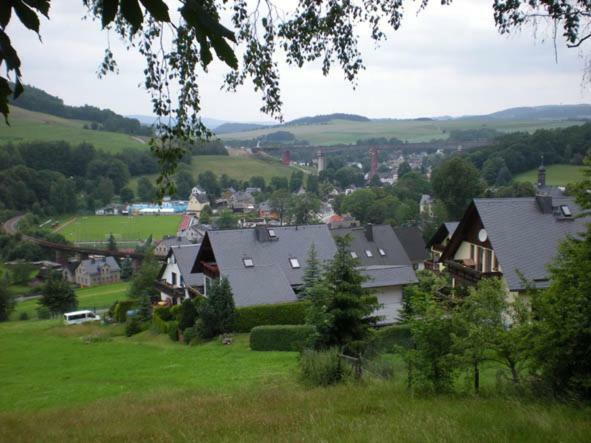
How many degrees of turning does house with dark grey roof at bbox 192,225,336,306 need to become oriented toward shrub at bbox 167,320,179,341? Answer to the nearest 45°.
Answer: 0° — it already faces it

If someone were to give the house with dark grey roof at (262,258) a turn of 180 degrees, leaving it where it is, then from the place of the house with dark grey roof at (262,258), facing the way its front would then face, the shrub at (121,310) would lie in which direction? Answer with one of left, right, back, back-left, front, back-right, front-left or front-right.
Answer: back-left

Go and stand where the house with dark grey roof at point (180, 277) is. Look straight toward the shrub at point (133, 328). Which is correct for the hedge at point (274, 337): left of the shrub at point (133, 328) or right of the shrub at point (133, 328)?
left

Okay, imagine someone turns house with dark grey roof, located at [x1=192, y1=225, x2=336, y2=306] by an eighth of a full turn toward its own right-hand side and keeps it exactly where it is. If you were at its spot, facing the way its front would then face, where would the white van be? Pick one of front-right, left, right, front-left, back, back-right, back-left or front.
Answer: front

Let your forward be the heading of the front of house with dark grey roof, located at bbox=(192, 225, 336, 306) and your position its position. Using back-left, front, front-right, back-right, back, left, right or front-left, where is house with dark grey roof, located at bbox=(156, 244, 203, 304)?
front-right

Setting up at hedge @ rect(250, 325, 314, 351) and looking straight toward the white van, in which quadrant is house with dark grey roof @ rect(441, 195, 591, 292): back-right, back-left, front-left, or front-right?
back-right

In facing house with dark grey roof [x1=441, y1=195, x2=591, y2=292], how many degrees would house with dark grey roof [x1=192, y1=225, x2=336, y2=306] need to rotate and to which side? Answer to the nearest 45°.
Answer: approximately 135° to its left

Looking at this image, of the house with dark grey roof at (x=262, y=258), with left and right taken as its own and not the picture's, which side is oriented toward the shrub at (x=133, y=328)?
front

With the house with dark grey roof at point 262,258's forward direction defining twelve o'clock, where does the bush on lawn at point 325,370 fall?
The bush on lawn is roughly at 9 o'clock from the house with dark grey roof.

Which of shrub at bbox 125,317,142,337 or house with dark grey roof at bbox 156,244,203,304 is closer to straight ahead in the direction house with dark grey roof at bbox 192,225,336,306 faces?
the shrub

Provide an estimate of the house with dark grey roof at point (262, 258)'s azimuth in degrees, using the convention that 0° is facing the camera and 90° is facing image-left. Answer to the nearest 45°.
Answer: approximately 90°

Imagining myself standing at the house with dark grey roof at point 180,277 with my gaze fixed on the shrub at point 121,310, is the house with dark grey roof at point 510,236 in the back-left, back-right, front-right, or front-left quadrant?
back-left
